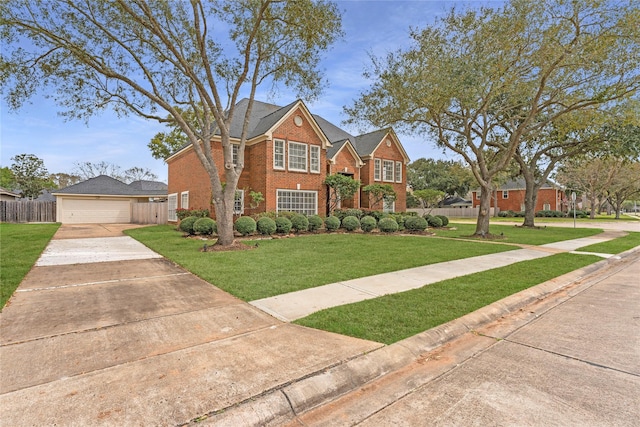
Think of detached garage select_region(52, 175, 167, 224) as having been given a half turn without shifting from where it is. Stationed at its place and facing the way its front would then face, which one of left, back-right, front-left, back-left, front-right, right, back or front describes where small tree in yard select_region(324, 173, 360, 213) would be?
back-right

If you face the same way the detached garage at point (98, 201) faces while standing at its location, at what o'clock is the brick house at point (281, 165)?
The brick house is roughly at 11 o'clock from the detached garage.

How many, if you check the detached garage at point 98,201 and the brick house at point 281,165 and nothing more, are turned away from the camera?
0

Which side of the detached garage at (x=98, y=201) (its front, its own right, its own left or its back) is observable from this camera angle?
front

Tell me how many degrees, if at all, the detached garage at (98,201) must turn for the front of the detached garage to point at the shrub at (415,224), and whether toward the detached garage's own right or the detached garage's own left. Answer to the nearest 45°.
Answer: approximately 45° to the detached garage's own left

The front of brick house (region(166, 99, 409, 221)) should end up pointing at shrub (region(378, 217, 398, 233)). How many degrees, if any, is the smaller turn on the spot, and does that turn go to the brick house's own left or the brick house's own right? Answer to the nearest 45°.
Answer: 0° — it already faces it

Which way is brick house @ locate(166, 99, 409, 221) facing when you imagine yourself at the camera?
facing the viewer and to the right of the viewer

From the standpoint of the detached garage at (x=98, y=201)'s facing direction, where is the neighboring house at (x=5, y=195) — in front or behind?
behind

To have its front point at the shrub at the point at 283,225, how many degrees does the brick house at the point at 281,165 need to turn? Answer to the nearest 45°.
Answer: approximately 45° to its right

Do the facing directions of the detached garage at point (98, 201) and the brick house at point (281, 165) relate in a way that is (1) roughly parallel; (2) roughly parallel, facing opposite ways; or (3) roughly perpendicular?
roughly parallel

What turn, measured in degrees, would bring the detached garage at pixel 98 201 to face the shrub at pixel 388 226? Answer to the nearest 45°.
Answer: approximately 45° to its left

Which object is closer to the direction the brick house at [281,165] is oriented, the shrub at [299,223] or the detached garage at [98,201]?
the shrub

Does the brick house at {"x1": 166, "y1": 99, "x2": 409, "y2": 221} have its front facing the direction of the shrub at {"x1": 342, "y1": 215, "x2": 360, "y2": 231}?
yes
